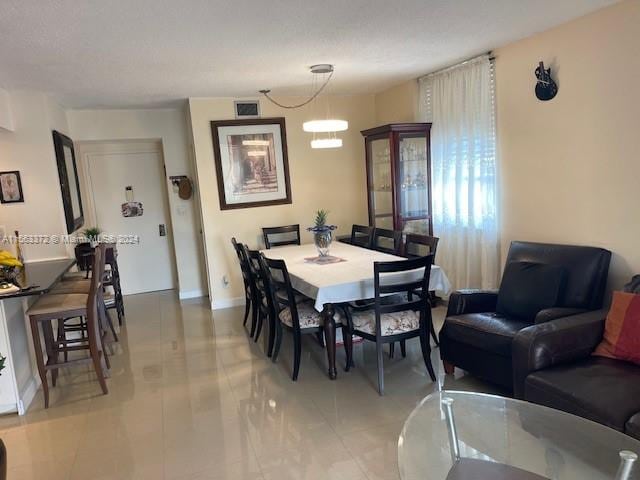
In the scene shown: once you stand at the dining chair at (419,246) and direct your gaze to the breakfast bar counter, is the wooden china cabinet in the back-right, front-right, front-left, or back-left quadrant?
back-right

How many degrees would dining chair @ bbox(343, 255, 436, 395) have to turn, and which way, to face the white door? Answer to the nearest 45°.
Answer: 0° — it already faces it

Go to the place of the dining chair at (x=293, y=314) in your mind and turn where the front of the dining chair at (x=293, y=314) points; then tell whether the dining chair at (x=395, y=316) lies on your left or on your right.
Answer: on your right

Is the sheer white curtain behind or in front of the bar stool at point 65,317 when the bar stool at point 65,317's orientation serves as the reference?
behind

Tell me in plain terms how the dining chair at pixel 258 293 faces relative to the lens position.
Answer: facing away from the viewer and to the right of the viewer

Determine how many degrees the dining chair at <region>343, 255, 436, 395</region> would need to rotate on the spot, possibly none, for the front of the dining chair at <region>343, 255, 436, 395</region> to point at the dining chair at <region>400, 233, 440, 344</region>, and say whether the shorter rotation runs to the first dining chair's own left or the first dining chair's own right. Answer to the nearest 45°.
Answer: approximately 45° to the first dining chair's own right

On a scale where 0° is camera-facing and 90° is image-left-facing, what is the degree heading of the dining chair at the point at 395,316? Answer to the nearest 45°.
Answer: approximately 135°

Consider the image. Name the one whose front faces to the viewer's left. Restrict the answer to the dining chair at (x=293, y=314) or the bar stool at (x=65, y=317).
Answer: the bar stool at (x=65, y=317)

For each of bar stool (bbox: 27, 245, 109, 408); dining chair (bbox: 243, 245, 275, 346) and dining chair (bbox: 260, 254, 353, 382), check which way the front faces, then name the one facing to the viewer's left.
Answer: bar stool (bbox: 27, 245, 109, 408)

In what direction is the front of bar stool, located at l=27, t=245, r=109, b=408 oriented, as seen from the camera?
facing to the left of the viewer

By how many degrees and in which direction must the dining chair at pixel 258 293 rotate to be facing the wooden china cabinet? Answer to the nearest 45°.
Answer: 0° — it already faces it

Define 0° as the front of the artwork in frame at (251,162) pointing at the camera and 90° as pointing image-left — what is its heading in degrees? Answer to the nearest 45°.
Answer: approximately 0°
